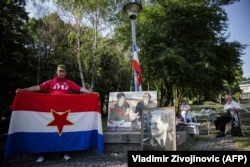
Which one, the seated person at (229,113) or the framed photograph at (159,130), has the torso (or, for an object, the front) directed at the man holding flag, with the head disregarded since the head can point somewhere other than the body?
the seated person

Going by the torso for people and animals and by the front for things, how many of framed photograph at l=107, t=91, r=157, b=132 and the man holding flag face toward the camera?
2

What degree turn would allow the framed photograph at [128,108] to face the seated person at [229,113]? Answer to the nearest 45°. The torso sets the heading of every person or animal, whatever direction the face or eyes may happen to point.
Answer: approximately 135° to its left

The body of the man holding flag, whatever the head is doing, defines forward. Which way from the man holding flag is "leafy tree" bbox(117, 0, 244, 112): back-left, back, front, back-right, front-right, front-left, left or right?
back-left

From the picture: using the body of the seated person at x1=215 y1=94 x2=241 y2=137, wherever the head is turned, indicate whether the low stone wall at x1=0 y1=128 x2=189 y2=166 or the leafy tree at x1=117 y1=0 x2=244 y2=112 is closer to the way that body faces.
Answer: the low stone wall

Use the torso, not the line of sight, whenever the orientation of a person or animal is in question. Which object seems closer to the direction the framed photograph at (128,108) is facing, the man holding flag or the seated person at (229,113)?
the man holding flag

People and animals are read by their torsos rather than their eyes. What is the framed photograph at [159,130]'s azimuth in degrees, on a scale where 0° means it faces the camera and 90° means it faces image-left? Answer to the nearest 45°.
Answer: approximately 0°

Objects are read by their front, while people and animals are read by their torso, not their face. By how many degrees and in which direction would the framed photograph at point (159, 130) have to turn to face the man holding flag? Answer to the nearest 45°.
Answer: approximately 90° to its right

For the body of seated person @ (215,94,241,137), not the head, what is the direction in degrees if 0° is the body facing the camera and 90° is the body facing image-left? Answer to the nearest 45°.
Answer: approximately 45°
